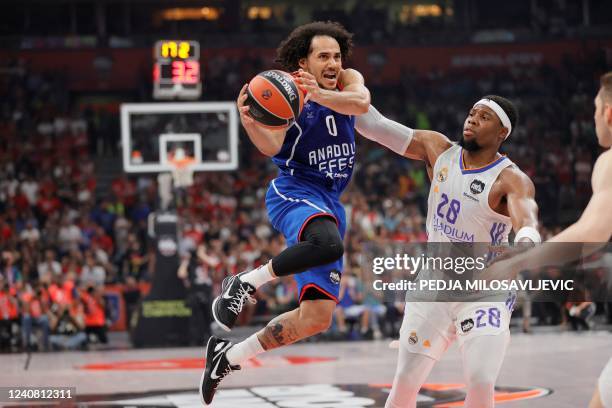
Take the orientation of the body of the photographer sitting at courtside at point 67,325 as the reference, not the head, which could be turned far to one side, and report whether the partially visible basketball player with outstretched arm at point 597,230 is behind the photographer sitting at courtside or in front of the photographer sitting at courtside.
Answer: in front

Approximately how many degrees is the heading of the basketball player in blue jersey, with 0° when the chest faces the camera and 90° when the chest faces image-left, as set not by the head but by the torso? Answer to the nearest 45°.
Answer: approximately 315°

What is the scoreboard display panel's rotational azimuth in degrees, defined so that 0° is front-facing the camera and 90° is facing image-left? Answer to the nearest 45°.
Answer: approximately 0°

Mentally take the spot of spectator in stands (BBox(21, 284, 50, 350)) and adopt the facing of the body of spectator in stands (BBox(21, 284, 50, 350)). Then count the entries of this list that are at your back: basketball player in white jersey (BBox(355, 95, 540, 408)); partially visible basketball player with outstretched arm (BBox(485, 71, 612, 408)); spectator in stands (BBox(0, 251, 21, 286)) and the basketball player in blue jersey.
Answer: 1

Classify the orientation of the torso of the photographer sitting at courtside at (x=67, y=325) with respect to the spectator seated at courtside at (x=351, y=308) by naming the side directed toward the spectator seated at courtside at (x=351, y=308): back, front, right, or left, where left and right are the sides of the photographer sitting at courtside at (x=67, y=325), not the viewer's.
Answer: left

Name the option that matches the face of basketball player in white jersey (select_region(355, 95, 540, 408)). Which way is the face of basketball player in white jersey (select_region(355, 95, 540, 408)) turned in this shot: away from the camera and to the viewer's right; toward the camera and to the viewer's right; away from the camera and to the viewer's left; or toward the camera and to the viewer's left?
toward the camera and to the viewer's left

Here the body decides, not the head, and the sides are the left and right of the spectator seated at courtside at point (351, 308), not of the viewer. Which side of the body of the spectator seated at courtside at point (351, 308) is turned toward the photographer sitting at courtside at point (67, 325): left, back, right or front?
right

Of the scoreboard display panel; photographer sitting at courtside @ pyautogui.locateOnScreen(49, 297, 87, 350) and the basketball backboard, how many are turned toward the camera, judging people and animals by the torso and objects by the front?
3

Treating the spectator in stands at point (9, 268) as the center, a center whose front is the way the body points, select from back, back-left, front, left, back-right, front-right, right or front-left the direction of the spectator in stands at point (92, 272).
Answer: left

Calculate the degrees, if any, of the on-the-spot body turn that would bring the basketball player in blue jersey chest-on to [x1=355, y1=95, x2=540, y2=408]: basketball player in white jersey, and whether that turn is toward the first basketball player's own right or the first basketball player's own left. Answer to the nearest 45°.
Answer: approximately 45° to the first basketball player's own left
